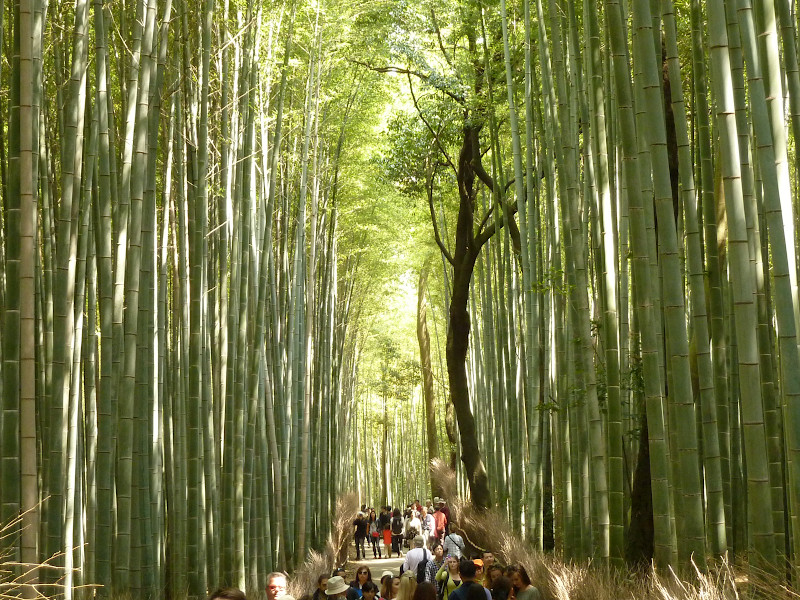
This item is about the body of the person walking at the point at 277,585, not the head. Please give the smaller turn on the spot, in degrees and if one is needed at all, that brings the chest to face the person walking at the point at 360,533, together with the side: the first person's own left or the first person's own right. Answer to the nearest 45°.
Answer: approximately 180°

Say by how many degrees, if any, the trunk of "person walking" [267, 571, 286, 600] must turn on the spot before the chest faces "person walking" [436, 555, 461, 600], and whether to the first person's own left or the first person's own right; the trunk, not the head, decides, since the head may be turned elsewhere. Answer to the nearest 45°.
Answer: approximately 135° to the first person's own left

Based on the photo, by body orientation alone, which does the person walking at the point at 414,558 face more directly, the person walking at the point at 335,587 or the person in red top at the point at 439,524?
the person in red top

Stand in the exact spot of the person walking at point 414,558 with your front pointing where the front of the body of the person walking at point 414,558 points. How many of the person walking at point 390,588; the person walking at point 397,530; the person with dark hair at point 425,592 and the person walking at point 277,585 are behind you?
3

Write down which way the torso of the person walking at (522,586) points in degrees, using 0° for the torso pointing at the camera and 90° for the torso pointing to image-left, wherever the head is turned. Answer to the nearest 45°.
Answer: approximately 45°

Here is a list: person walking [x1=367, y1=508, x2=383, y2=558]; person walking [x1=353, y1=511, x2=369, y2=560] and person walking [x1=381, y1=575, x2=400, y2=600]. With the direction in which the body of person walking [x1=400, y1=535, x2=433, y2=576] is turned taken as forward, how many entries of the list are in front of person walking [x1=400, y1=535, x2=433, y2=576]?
2

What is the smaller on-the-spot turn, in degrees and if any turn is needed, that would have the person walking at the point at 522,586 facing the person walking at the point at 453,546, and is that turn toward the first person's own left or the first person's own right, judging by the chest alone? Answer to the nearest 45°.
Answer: approximately 135° to the first person's own right

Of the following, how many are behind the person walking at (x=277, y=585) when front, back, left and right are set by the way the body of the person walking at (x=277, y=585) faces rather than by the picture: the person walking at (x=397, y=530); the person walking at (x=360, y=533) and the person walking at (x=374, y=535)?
3

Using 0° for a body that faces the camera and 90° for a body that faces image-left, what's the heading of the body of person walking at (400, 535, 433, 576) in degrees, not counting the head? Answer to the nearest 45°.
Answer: approximately 180°
